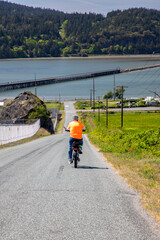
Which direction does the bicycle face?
away from the camera

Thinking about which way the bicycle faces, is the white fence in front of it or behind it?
in front
